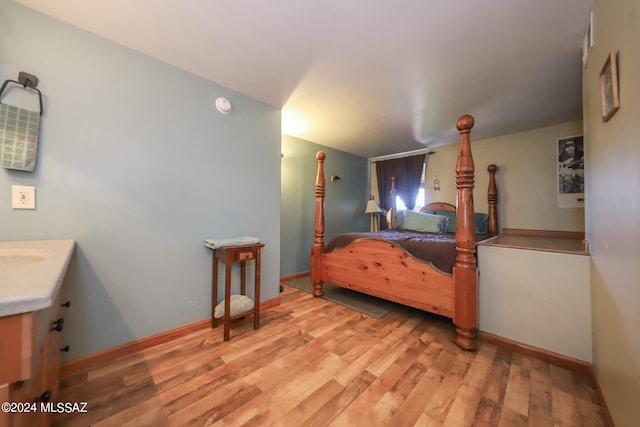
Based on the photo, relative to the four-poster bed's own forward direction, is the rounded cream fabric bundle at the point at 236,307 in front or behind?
in front

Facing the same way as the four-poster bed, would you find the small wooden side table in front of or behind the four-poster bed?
in front

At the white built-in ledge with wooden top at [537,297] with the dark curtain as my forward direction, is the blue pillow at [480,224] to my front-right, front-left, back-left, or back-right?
front-right

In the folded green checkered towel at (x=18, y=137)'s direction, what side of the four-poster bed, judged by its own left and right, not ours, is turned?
front

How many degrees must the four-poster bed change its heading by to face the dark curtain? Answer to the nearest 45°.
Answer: approximately 135° to its right
